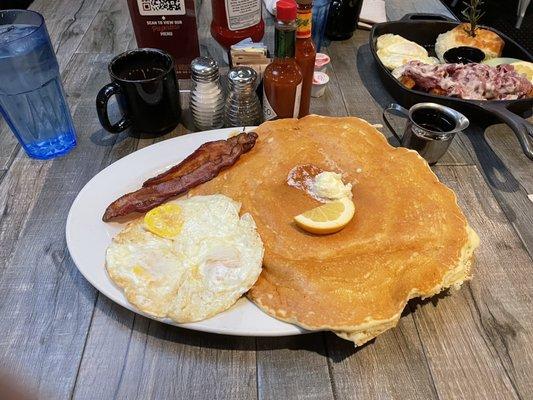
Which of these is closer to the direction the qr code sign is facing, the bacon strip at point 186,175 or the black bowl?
the bacon strip

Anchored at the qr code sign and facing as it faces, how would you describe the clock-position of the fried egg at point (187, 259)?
The fried egg is roughly at 12 o'clock from the qr code sign.

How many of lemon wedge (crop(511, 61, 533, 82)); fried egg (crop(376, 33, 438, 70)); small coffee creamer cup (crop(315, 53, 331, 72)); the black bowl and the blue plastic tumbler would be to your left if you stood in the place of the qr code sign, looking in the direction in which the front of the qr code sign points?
4

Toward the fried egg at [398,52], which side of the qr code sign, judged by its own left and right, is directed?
left

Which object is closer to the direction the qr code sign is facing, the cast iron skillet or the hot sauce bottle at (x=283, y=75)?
the hot sauce bottle

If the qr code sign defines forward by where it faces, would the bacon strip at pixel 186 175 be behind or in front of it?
in front

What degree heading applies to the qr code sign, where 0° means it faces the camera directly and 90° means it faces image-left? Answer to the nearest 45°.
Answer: approximately 0°

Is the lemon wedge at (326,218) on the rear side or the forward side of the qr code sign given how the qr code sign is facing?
on the forward side

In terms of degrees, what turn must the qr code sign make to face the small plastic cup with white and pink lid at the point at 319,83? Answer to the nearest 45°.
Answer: approximately 90° to its left

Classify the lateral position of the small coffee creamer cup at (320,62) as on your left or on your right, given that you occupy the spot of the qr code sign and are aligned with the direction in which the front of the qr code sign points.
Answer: on your left

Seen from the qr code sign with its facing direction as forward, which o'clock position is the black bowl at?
The black bowl is roughly at 9 o'clock from the qr code sign.
